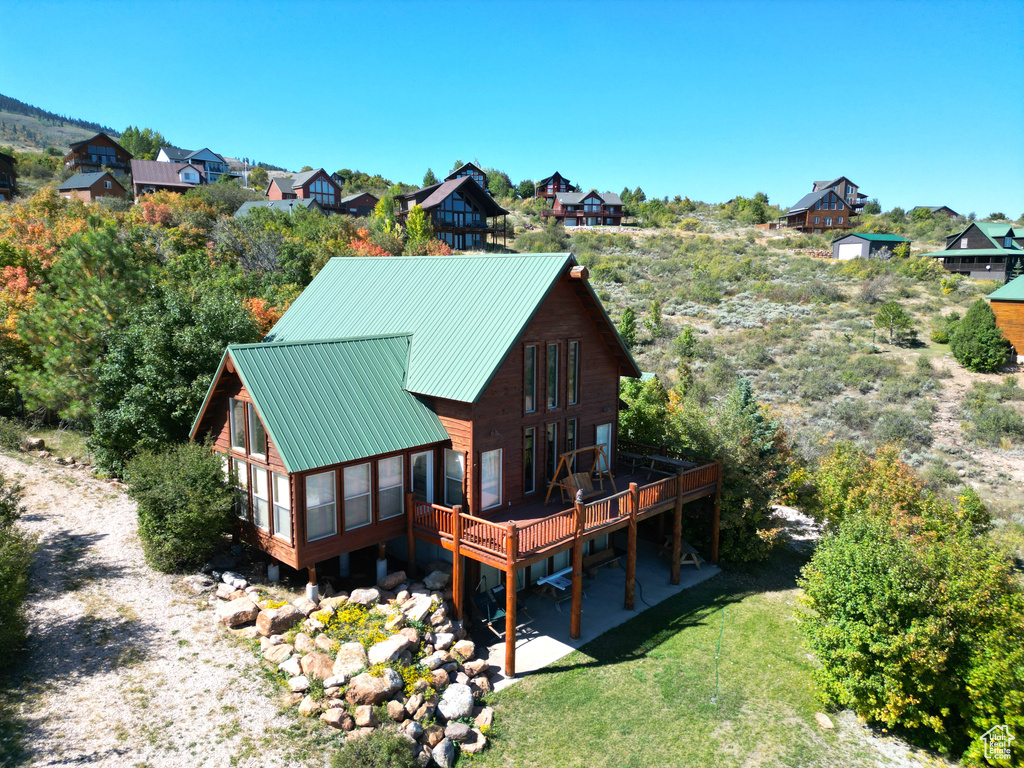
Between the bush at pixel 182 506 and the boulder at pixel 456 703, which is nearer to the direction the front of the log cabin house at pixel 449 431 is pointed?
the boulder

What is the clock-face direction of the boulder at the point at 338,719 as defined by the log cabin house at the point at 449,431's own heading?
The boulder is roughly at 2 o'clock from the log cabin house.

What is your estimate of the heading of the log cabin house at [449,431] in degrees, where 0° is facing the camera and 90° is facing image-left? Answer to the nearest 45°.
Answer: approximately 315°

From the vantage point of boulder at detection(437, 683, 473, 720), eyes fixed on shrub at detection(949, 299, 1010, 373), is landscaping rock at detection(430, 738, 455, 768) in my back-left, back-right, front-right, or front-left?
back-right

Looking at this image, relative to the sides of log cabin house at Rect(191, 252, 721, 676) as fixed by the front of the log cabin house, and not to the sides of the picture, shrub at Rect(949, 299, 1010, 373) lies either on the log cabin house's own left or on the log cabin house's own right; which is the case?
on the log cabin house's own left

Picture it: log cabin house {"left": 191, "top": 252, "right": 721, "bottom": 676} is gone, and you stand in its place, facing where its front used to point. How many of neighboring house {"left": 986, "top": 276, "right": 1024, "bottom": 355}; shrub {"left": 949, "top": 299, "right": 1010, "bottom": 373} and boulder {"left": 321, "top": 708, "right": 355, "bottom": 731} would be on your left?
2

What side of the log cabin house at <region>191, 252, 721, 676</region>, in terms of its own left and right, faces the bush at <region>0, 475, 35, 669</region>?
right

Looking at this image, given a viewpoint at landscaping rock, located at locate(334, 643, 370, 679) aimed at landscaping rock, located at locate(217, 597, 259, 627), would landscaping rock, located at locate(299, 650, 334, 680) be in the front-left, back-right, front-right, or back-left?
front-left

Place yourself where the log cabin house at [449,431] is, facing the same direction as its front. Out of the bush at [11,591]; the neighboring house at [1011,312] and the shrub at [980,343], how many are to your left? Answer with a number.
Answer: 2

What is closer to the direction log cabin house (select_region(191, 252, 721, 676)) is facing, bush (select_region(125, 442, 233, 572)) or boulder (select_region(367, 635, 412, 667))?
the boulder

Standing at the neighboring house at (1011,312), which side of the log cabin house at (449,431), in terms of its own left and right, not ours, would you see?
left

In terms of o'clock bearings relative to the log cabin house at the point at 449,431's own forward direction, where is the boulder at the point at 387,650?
The boulder is roughly at 2 o'clock from the log cabin house.

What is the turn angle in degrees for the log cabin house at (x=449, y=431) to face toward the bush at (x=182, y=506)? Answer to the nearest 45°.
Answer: approximately 135° to its right

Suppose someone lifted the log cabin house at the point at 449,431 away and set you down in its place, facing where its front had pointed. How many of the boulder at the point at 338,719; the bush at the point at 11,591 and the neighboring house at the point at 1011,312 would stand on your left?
1

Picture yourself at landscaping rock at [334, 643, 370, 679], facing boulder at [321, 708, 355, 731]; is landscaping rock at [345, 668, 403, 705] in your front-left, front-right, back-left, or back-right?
front-left

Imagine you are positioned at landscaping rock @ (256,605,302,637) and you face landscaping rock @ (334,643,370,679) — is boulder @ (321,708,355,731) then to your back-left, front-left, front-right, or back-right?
front-right

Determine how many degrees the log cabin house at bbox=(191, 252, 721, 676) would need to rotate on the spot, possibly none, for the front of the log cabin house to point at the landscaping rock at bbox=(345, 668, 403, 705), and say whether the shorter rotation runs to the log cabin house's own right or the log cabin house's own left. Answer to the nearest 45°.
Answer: approximately 45° to the log cabin house's own right
